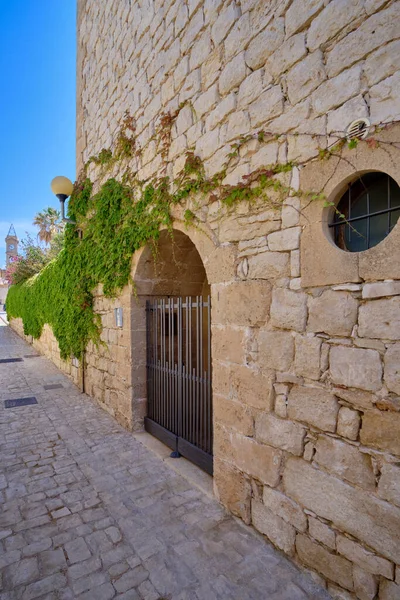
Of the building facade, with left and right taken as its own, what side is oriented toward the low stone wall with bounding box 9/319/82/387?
right

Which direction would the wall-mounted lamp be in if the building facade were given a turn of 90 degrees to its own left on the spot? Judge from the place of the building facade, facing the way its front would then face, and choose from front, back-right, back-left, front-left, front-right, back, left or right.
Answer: back

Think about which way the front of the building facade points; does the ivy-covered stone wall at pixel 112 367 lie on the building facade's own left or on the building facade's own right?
on the building facade's own right

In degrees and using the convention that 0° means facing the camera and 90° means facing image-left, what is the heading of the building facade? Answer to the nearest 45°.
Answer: approximately 45°
